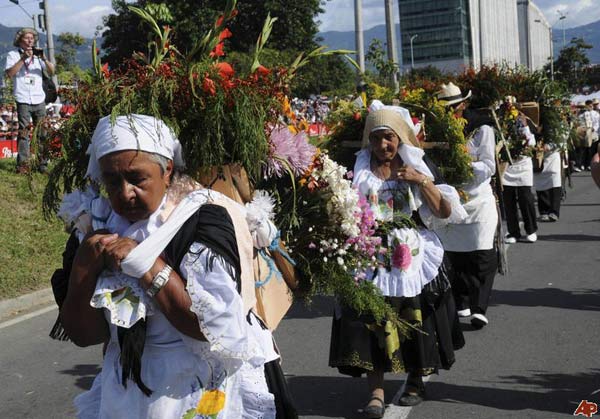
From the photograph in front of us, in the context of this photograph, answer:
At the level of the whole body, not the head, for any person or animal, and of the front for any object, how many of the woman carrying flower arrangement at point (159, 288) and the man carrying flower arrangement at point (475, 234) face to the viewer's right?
0

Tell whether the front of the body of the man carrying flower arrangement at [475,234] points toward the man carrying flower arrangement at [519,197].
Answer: no

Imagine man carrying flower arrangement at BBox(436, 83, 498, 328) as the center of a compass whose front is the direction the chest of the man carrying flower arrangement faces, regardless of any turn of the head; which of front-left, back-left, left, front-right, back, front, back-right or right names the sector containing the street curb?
front-right

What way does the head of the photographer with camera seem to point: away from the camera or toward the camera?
toward the camera

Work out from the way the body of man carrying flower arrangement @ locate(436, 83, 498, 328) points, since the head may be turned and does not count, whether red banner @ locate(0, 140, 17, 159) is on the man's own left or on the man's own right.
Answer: on the man's own right

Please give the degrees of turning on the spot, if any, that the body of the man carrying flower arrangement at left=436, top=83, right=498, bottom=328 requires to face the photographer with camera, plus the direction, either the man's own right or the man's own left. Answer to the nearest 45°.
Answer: approximately 90° to the man's own right

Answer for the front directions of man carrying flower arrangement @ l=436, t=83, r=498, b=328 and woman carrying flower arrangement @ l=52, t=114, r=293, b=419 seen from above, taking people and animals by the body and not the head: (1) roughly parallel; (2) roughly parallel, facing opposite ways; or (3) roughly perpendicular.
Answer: roughly parallel

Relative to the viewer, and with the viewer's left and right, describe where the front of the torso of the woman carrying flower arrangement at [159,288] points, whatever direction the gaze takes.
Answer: facing the viewer and to the left of the viewer

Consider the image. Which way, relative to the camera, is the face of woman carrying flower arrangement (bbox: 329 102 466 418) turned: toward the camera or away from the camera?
toward the camera

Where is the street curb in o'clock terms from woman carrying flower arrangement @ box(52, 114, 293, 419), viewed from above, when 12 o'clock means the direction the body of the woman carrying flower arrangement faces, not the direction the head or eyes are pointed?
The street curb is roughly at 4 o'clock from the woman carrying flower arrangement.

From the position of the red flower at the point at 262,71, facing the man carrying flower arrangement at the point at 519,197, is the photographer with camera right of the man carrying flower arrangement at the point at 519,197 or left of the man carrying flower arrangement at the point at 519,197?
left

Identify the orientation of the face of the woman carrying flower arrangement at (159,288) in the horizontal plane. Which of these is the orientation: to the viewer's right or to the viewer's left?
to the viewer's left

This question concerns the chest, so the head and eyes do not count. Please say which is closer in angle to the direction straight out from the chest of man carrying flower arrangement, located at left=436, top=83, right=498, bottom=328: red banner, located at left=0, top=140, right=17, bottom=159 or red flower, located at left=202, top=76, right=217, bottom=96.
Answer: the red flower

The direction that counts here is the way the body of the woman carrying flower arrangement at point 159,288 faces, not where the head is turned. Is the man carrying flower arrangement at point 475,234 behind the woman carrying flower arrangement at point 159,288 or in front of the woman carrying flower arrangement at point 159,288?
behind

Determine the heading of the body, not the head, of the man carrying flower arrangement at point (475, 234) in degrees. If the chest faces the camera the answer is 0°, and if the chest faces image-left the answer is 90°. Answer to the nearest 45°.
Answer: approximately 45°
